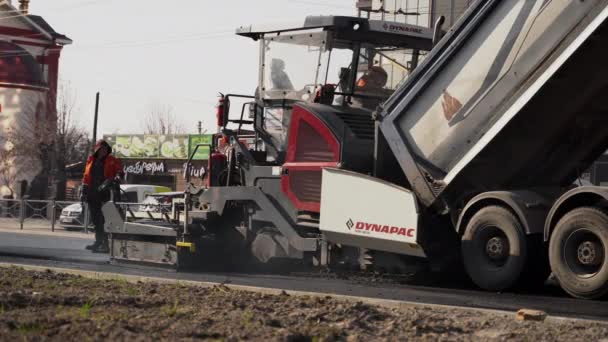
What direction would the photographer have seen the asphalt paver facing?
facing the viewer and to the right of the viewer

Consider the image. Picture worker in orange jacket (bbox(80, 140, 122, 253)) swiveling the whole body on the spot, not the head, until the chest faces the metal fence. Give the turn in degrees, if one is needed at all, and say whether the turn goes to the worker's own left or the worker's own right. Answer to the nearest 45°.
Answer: approximately 135° to the worker's own right

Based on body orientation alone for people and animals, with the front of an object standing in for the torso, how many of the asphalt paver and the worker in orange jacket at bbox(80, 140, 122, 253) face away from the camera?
0

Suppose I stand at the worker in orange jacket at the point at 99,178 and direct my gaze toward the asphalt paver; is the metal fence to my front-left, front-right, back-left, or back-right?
back-left

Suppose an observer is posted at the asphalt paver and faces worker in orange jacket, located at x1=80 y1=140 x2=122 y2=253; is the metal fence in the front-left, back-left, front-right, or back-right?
front-right

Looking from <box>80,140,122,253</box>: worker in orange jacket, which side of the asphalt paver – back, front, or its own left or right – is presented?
back

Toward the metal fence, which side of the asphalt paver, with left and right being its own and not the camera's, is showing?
back
